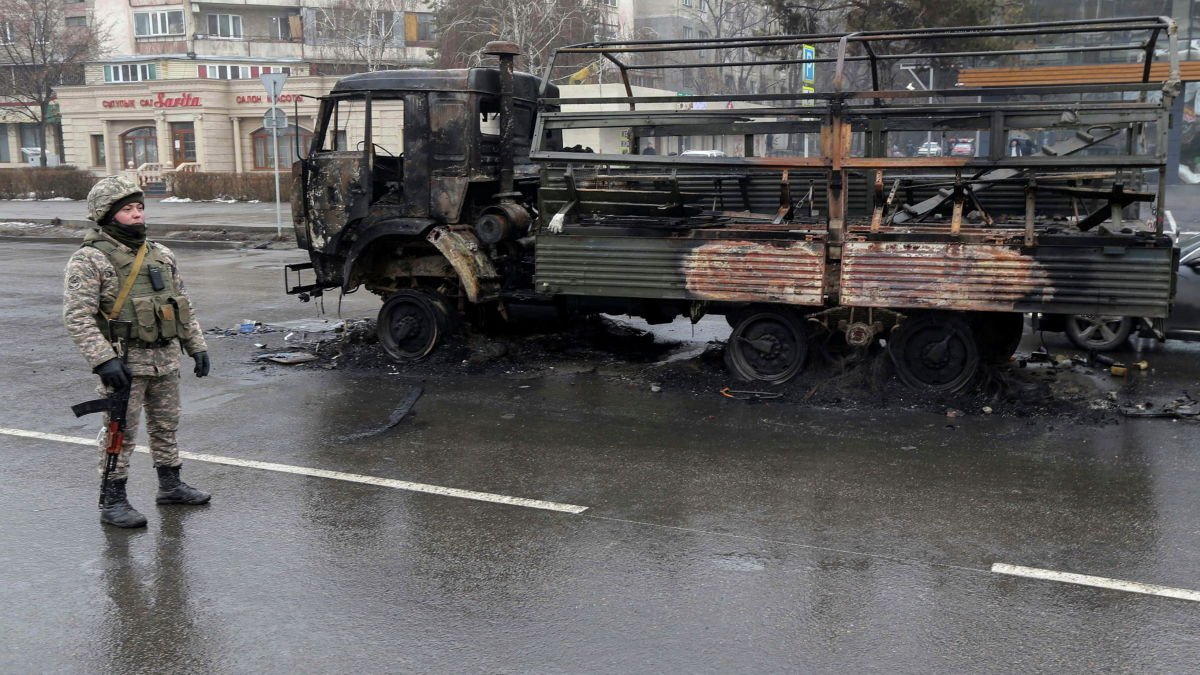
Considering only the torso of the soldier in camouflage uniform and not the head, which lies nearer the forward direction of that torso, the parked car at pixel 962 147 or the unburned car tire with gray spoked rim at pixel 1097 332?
the unburned car tire with gray spoked rim

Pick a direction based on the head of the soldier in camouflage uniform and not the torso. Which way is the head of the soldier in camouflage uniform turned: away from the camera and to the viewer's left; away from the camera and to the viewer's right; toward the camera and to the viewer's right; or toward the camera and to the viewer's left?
toward the camera and to the viewer's right

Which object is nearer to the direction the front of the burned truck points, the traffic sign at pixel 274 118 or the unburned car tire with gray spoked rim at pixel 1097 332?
the traffic sign

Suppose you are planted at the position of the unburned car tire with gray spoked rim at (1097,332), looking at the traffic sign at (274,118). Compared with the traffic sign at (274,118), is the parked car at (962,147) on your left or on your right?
right

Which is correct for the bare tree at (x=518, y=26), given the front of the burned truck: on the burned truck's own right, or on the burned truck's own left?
on the burned truck's own right

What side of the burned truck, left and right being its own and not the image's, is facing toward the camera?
left

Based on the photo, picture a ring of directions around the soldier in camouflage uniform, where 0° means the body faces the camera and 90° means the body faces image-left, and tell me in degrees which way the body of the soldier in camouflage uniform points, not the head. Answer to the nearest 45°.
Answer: approximately 315°

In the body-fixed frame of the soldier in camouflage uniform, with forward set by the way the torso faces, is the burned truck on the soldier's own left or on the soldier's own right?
on the soldier's own left

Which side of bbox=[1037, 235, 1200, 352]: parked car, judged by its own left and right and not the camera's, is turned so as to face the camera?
left

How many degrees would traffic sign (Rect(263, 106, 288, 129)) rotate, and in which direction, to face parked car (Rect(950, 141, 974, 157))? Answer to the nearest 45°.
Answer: approximately 90° to its right

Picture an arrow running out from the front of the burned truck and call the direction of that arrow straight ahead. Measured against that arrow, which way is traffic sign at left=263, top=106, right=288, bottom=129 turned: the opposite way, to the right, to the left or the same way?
to the right

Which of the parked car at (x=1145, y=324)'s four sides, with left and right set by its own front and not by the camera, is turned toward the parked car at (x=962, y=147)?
right
